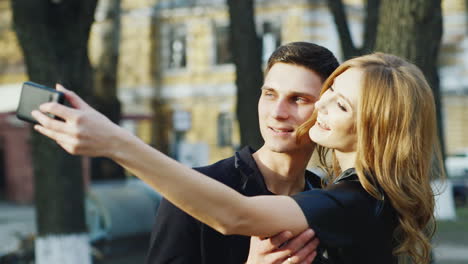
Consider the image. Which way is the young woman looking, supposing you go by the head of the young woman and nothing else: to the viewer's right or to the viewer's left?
to the viewer's left

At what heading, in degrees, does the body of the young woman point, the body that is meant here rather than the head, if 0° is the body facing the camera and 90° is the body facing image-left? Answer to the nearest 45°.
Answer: approximately 90°

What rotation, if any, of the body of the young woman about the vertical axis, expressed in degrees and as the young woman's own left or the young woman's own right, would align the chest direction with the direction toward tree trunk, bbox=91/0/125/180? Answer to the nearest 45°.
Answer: approximately 90° to the young woman's own right

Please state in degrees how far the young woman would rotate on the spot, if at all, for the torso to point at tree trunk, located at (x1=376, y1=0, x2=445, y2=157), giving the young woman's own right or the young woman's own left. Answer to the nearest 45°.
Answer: approximately 90° to the young woman's own right

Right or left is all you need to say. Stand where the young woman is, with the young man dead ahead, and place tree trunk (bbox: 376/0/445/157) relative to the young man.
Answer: right

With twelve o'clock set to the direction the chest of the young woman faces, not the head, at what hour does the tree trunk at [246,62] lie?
The tree trunk is roughly at 3 o'clock from the young woman.

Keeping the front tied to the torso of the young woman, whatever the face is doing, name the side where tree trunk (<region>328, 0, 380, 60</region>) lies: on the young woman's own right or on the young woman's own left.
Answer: on the young woman's own right

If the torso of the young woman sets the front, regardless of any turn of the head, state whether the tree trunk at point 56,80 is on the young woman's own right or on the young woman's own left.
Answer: on the young woman's own right
